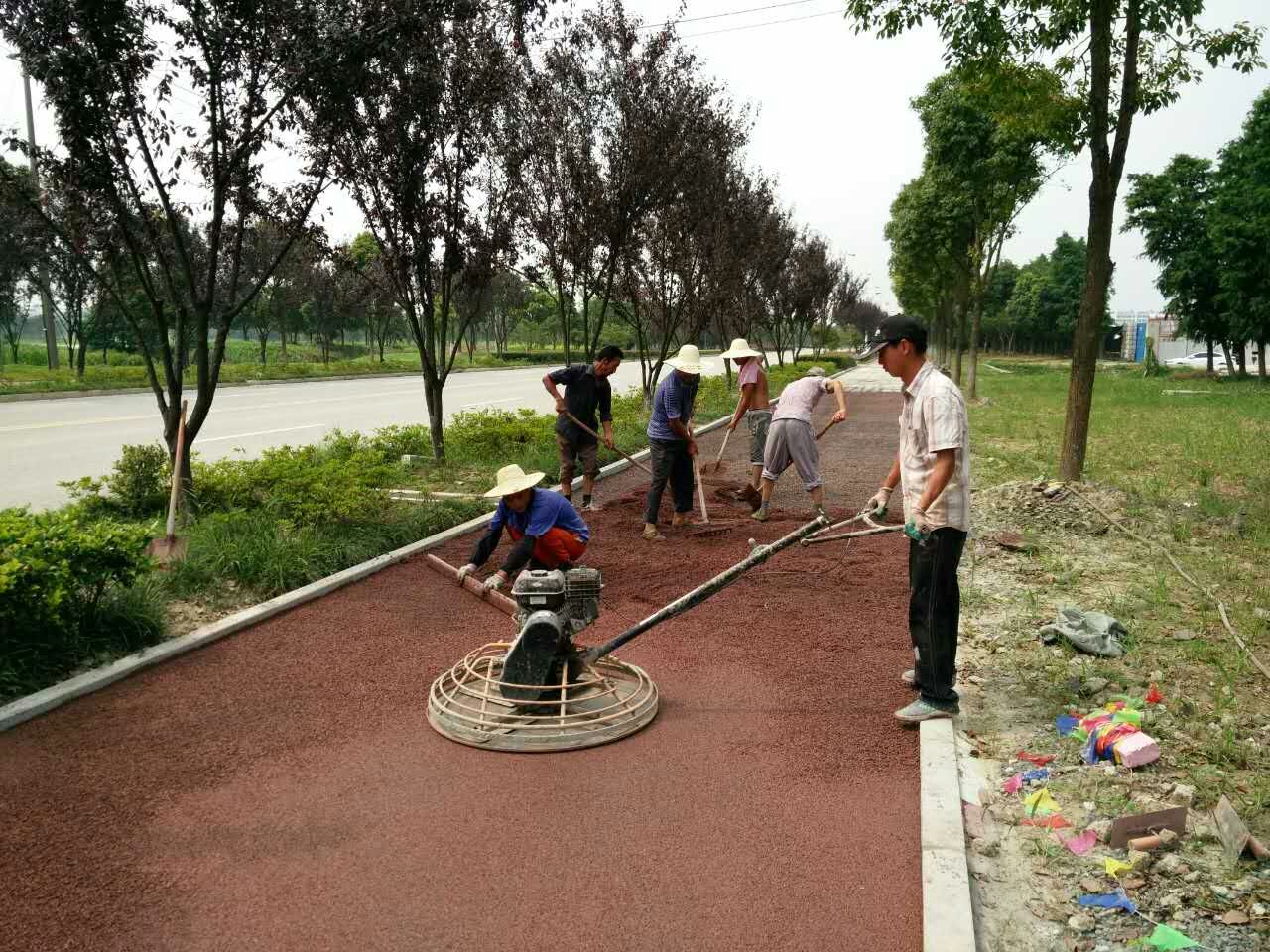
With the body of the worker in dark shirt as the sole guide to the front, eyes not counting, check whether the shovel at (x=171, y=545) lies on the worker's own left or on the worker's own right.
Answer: on the worker's own right

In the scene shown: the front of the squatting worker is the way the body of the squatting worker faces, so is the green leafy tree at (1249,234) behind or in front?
behind

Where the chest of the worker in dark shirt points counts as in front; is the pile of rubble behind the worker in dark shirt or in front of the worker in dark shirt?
in front

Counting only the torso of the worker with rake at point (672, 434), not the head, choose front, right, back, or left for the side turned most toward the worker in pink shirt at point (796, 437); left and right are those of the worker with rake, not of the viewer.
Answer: left

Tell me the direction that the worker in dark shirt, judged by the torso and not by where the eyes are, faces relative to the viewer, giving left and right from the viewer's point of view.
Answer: facing the viewer and to the right of the viewer

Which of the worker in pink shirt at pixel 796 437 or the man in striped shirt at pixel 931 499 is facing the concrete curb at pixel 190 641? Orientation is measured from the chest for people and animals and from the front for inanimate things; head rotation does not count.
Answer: the man in striped shirt

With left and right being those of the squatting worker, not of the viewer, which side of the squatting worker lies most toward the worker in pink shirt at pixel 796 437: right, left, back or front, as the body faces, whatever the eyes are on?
back

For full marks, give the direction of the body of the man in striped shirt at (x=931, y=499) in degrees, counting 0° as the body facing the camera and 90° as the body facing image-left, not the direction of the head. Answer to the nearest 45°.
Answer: approximately 90°

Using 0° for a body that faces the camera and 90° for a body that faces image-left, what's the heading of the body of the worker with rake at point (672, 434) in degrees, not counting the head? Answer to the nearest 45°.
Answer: approximately 315°

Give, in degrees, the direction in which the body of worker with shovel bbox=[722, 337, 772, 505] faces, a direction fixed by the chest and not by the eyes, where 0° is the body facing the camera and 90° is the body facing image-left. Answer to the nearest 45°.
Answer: approximately 90°

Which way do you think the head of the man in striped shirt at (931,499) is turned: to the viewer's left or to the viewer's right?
to the viewer's left

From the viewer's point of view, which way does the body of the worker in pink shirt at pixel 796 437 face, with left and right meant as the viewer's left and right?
facing away from the viewer and to the right of the viewer
